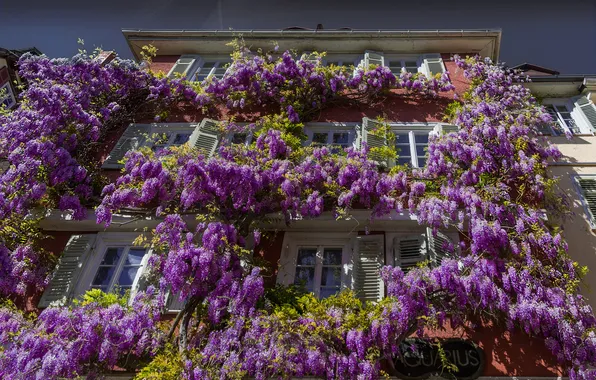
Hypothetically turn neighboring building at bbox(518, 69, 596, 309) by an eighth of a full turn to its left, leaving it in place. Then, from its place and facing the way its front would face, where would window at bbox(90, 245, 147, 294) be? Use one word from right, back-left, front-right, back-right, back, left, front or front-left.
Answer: right

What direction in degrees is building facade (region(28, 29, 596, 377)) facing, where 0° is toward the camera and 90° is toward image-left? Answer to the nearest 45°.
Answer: approximately 0°

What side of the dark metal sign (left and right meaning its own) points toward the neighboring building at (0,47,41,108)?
right

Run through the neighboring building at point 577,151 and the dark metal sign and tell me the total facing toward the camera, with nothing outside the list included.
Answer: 2

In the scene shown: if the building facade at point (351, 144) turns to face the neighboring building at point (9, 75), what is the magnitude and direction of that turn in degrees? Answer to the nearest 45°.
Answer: approximately 90° to its right
